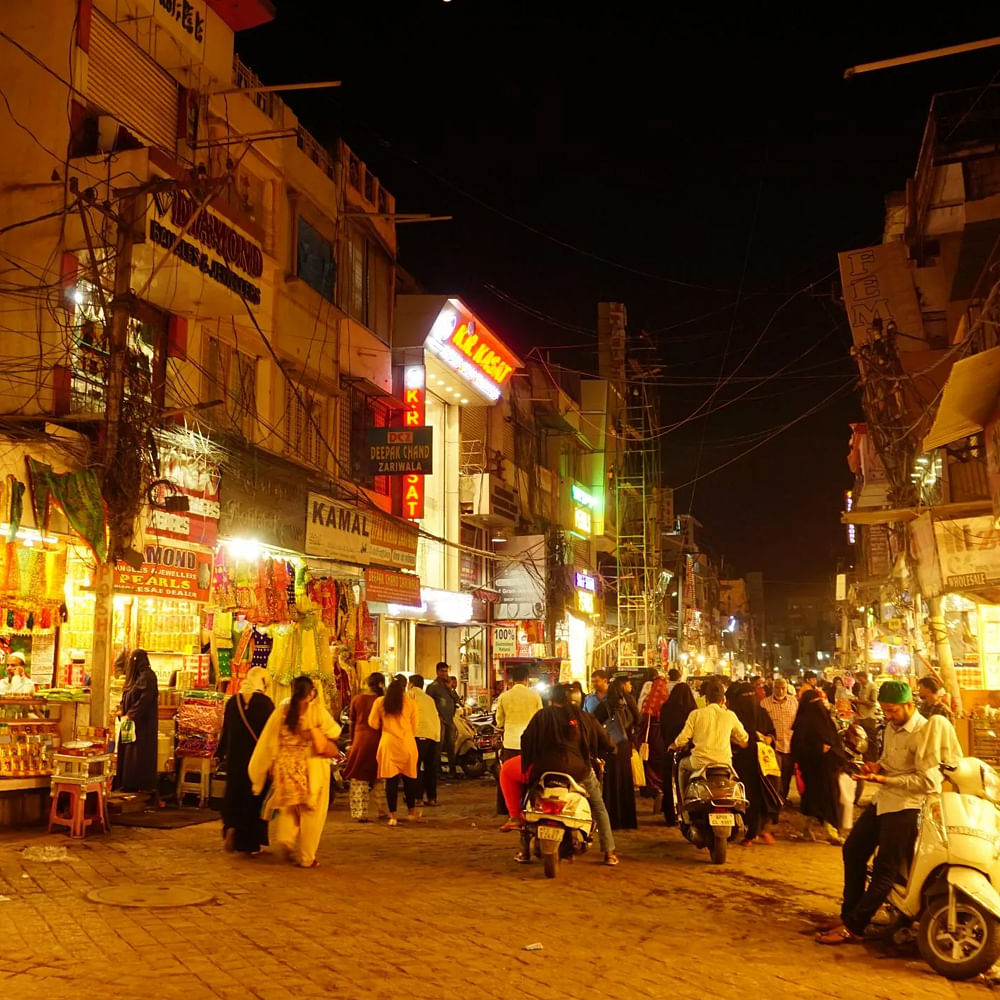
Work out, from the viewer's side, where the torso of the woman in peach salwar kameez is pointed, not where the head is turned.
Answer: away from the camera

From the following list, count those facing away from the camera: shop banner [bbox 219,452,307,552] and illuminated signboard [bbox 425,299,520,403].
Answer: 0

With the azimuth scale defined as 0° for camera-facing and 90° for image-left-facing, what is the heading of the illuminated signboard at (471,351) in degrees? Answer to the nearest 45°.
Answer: approximately 315°

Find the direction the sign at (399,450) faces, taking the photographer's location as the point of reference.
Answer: facing the viewer

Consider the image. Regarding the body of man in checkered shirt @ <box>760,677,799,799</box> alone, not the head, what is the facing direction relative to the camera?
toward the camera

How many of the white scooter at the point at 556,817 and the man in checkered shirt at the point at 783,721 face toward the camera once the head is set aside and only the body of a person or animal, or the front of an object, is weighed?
1

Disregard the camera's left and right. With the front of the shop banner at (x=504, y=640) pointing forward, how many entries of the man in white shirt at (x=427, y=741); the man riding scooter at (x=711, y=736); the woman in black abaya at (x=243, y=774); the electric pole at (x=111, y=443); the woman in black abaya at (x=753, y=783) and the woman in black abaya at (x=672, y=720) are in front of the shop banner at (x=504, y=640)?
6

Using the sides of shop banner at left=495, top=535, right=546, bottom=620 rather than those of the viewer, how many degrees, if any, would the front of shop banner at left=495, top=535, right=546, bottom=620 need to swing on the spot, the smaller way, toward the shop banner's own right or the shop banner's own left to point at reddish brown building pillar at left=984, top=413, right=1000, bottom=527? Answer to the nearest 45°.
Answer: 0° — it already faces it

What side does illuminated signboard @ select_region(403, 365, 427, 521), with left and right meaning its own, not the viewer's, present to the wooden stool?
front

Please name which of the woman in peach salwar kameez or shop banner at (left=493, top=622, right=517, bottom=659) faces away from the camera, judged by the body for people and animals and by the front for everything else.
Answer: the woman in peach salwar kameez

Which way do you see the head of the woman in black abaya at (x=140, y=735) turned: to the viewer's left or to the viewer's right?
to the viewer's left

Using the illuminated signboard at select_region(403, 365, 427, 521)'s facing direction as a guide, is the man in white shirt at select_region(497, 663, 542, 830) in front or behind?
in front

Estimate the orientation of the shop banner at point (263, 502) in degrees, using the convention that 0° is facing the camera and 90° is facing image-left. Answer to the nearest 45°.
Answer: approximately 315°

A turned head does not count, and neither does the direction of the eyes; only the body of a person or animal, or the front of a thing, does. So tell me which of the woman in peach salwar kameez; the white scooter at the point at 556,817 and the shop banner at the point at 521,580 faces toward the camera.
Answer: the shop banner

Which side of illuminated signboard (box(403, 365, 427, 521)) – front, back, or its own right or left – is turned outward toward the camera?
front

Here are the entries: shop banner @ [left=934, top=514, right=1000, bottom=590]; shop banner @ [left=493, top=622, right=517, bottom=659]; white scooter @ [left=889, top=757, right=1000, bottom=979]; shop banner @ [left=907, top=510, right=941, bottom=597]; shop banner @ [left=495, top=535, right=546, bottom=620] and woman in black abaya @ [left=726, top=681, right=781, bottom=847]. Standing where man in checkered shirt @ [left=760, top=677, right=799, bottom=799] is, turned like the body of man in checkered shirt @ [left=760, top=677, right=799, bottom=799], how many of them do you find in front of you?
2
